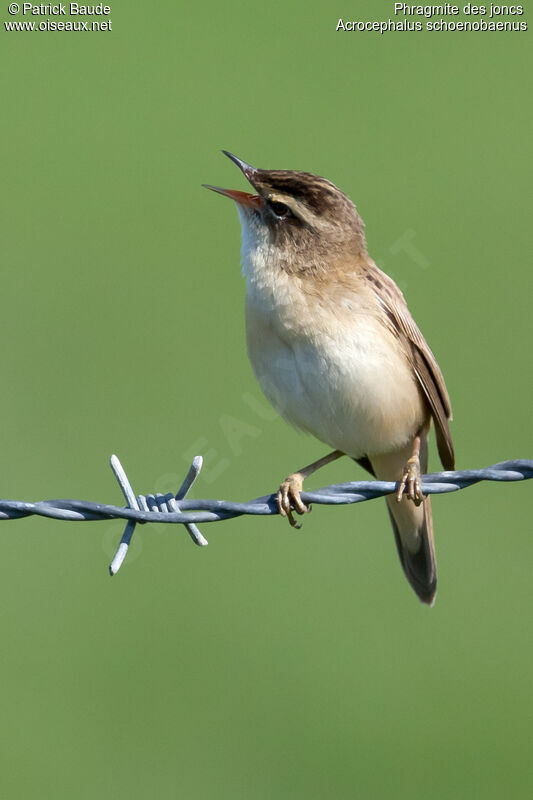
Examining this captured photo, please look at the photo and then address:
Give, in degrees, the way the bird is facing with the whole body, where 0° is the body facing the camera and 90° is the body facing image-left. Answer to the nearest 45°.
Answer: approximately 45°
